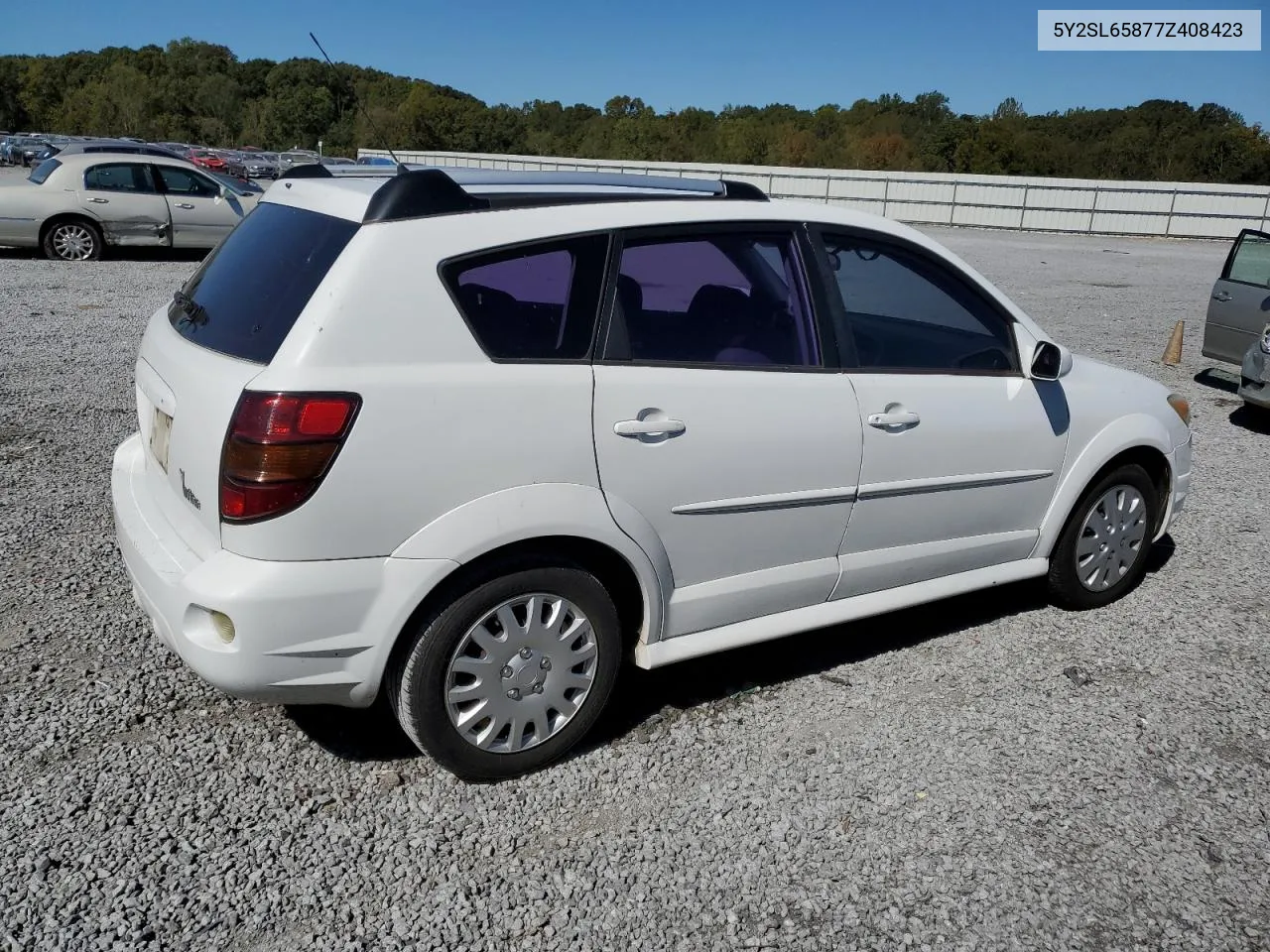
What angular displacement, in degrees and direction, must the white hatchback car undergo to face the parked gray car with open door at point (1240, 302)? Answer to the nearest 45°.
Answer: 0° — it already faces it

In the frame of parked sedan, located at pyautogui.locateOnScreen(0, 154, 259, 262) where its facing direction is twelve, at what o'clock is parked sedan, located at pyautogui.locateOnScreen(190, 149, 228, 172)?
parked sedan, located at pyautogui.locateOnScreen(190, 149, 228, 172) is roughly at 9 o'clock from parked sedan, located at pyautogui.locateOnScreen(0, 154, 259, 262).

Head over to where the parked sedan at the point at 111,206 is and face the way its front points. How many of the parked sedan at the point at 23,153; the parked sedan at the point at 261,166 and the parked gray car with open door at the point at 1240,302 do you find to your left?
2

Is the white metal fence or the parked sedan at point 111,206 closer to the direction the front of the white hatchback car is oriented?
the white metal fence

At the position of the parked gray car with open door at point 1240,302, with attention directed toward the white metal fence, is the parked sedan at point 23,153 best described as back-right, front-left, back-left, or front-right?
front-left

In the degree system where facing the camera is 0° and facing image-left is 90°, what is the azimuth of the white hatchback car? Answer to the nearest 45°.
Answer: approximately 225°

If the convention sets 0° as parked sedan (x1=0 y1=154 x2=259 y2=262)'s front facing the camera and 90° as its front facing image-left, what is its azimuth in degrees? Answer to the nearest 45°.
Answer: approximately 270°

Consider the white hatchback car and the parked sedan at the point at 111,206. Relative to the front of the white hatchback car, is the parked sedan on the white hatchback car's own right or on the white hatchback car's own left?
on the white hatchback car's own left

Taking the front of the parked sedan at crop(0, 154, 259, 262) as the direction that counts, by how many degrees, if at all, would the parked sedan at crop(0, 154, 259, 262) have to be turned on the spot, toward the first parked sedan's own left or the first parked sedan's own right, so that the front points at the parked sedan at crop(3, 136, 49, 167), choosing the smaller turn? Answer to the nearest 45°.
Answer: approximately 90° to the first parked sedan's own left

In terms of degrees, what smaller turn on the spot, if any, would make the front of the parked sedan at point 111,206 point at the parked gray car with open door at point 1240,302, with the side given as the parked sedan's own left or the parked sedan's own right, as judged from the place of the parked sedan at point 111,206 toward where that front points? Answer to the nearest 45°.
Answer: approximately 45° to the parked sedan's own right

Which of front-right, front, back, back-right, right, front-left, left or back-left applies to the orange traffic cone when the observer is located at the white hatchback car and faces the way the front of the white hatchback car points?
front

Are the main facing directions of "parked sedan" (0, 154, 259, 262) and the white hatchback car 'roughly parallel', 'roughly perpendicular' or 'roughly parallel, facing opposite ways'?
roughly parallel

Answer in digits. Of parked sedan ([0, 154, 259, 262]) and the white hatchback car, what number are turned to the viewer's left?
0

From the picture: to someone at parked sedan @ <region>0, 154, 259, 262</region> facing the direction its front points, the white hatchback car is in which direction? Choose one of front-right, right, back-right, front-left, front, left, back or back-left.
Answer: right
